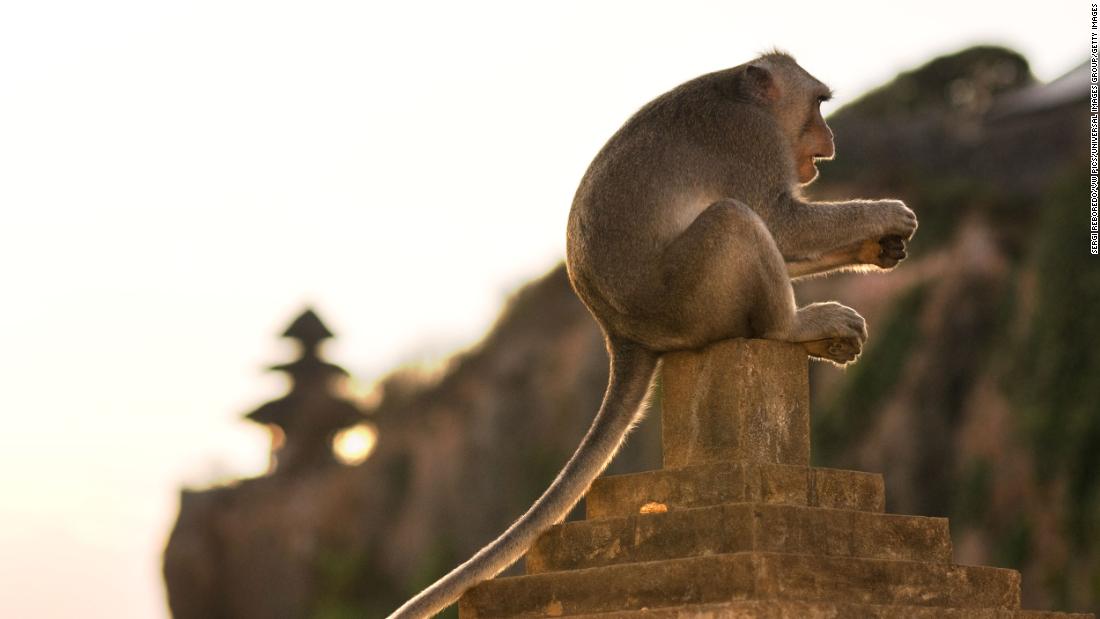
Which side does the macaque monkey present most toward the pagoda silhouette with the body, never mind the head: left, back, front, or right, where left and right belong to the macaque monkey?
left

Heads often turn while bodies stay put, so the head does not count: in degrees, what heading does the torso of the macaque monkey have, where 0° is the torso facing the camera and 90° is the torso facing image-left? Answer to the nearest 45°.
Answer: approximately 270°
